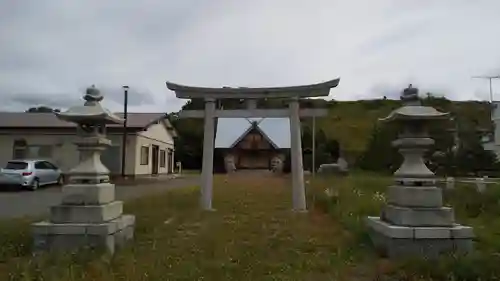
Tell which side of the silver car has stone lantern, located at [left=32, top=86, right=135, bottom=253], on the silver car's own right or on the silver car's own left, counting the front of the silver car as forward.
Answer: on the silver car's own right

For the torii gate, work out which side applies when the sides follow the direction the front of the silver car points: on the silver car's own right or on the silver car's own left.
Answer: on the silver car's own right

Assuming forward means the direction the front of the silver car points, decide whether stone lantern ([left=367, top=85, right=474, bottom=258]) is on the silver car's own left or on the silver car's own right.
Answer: on the silver car's own right

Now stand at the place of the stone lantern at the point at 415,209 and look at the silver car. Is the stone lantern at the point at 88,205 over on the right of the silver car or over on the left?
left

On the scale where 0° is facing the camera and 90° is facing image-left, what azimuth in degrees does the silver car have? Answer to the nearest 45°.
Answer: approximately 225°
